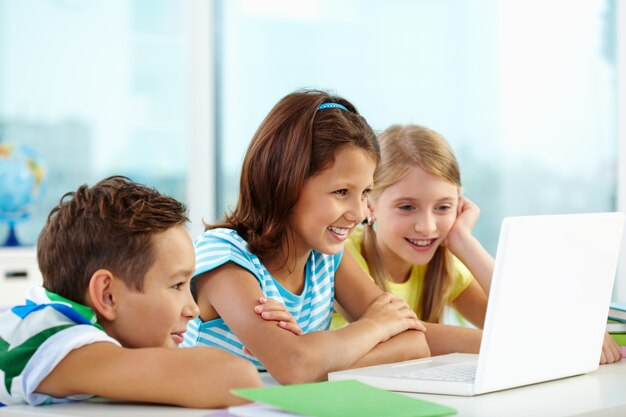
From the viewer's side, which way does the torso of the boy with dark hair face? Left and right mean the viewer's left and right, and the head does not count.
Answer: facing to the right of the viewer

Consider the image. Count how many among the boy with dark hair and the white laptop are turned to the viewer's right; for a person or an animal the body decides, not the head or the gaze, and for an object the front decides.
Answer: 1

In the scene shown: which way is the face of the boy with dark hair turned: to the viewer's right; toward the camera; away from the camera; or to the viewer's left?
to the viewer's right

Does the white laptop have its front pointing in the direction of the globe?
yes

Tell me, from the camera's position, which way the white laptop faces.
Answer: facing away from the viewer and to the left of the viewer

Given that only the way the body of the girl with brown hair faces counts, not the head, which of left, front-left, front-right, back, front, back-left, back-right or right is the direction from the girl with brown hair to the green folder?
front-right

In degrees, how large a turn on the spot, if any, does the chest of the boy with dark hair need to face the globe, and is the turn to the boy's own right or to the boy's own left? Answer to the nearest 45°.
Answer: approximately 90° to the boy's own left
